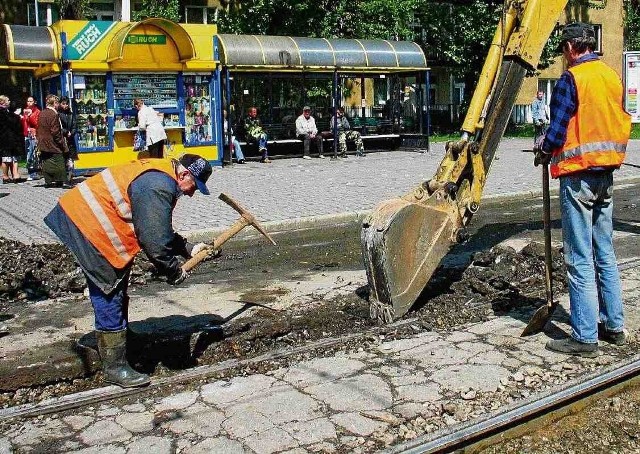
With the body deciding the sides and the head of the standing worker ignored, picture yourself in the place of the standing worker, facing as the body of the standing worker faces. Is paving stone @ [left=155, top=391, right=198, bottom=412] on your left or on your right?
on your left

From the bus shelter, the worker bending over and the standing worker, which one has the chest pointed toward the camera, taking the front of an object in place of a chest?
the bus shelter

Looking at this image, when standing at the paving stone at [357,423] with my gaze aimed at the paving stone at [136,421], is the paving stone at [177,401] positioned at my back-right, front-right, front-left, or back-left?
front-right

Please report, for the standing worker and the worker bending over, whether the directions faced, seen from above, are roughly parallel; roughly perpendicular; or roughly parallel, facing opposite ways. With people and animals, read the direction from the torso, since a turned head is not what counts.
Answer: roughly perpendicular

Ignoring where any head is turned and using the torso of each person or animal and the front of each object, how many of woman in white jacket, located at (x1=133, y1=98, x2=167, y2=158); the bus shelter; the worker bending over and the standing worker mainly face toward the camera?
1

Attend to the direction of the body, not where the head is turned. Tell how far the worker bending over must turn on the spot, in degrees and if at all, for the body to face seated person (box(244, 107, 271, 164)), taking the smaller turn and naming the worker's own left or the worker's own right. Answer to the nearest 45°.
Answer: approximately 90° to the worker's own left

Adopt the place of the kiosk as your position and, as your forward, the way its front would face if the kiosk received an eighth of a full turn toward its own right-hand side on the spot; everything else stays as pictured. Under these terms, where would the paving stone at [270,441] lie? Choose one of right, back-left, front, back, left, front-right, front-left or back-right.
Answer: front-left

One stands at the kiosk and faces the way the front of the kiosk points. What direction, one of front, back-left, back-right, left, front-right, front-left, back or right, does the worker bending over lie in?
front

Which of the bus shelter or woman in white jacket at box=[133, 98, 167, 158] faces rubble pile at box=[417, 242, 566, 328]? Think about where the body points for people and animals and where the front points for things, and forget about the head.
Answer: the bus shelter

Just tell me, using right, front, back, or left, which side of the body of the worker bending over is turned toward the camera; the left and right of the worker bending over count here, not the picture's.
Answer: right

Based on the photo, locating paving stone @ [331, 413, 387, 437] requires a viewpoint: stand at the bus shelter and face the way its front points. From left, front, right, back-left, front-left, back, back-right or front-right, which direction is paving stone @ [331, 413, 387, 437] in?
front

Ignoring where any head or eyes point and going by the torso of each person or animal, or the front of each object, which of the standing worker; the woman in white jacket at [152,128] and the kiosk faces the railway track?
the kiosk

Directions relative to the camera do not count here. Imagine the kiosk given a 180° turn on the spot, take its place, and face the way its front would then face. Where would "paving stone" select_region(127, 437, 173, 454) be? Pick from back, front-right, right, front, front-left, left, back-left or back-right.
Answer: back

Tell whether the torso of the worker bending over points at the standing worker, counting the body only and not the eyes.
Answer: yes

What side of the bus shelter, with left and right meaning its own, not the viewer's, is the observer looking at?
front

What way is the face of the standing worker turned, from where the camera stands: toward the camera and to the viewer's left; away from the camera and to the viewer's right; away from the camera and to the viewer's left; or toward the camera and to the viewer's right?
away from the camera and to the viewer's left

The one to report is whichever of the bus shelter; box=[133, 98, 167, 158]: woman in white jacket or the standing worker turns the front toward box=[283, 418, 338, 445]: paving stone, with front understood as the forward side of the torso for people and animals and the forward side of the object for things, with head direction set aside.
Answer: the bus shelter
